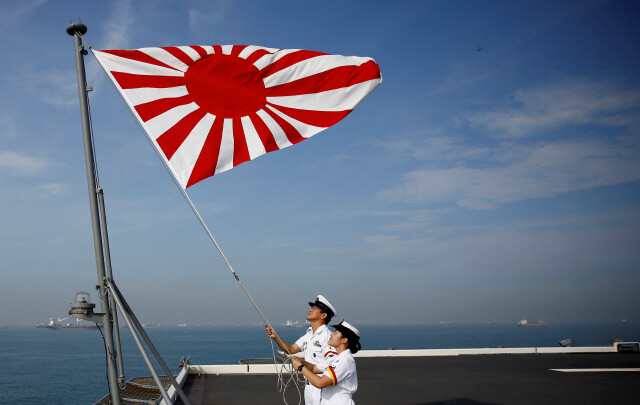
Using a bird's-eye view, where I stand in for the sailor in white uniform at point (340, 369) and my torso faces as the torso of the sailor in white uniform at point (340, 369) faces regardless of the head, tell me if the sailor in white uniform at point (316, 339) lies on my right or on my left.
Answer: on my right

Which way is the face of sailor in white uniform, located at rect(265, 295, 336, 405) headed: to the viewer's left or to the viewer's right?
to the viewer's left

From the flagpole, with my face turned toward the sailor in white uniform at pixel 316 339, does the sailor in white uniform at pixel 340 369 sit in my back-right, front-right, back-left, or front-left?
front-right

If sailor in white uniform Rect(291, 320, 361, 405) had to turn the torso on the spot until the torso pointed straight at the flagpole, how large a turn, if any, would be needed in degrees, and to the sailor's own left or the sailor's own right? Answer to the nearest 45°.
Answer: approximately 45° to the sailor's own left

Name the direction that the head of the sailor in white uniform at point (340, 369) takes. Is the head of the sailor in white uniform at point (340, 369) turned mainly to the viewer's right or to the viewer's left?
to the viewer's left

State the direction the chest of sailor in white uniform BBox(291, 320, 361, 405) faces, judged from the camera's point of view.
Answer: to the viewer's left
